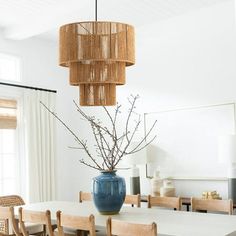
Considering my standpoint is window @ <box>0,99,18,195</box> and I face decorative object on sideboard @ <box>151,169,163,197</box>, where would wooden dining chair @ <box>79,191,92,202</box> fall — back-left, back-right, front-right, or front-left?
front-right

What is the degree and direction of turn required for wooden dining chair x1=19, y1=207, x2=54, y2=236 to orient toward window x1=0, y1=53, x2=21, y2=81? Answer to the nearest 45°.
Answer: approximately 45° to its left

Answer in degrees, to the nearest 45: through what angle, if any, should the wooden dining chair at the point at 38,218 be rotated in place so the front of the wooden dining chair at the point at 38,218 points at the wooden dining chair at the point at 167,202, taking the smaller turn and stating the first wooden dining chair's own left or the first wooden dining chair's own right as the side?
0° — it already faces it

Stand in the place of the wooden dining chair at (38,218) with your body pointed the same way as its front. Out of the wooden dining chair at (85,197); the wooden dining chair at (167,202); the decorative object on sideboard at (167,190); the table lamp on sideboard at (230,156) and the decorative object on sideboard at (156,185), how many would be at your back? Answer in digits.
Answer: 0

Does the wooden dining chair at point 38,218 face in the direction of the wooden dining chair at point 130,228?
no

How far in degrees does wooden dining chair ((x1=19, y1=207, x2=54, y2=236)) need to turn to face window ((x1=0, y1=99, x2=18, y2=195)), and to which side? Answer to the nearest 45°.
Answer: approximately 45° to its left

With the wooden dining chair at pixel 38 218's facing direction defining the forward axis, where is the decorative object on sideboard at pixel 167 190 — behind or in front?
in front

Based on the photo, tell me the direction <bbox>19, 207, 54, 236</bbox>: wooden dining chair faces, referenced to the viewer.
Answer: facing away from the viewer and to the right of the viewer

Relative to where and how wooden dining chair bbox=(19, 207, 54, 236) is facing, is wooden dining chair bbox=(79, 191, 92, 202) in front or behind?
in front
